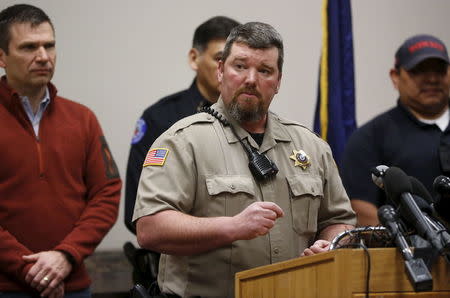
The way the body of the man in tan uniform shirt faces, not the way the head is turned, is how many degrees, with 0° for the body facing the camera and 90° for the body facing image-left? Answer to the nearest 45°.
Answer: approximately 315°

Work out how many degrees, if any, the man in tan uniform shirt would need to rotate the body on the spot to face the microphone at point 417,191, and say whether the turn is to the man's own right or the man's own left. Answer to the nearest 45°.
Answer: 0° — they already face it

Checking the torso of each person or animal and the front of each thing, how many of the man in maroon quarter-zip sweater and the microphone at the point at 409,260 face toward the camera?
1

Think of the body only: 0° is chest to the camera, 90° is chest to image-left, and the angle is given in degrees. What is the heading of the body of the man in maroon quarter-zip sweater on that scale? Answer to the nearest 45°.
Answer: approximately 0°

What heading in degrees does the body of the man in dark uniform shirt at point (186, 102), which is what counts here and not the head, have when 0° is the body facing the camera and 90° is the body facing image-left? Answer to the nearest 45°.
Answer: approximately 315°

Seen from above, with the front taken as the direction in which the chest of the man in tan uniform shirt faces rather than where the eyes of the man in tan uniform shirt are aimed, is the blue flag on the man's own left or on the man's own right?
on the man's own left

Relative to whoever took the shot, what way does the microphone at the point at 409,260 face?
facing away from the viewer and to the left of the viewer

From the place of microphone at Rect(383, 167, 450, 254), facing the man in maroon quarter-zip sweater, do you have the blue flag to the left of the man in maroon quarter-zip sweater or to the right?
right

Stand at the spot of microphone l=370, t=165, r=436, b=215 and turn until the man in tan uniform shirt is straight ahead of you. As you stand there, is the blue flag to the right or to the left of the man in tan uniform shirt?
right

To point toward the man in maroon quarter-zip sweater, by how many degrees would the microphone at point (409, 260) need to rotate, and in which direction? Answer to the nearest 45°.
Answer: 0° — it already faces them

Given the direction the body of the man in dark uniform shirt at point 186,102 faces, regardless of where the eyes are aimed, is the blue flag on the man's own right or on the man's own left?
on the man's own left
